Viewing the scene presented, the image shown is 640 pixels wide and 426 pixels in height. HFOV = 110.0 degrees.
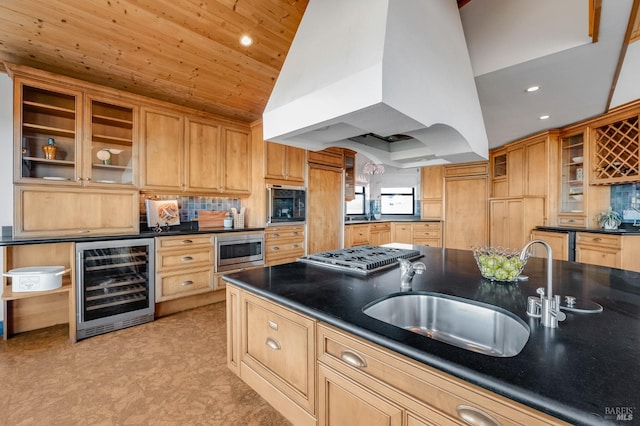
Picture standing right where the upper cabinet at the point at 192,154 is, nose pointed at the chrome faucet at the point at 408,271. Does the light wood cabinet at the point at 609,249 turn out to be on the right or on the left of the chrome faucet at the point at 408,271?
left

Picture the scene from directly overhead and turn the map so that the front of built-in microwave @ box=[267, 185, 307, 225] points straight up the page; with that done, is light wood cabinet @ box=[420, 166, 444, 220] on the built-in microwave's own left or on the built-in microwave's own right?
on the built-in microwave's own left

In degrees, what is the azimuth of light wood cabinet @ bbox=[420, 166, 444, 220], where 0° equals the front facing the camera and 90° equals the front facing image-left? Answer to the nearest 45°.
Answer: approximately 0°

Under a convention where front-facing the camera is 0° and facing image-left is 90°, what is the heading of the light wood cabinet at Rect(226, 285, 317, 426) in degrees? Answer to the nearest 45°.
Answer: approximately 45°

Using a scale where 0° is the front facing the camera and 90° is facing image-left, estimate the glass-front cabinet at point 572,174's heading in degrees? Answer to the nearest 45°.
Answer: approximately 45°

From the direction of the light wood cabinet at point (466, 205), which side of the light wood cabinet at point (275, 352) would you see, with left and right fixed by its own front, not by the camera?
back

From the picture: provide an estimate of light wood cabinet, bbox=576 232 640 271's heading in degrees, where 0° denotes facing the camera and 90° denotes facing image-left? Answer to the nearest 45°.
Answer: approximately 45°

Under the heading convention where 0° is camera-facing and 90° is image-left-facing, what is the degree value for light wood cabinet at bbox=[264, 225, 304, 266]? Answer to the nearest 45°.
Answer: approximately 315°

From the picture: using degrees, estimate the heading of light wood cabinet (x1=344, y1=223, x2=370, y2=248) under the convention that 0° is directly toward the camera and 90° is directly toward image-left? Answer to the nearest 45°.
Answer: approximately 315°

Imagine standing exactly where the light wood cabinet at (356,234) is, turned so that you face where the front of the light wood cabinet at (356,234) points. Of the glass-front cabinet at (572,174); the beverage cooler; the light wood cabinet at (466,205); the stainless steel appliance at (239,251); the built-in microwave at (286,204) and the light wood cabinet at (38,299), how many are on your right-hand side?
4
